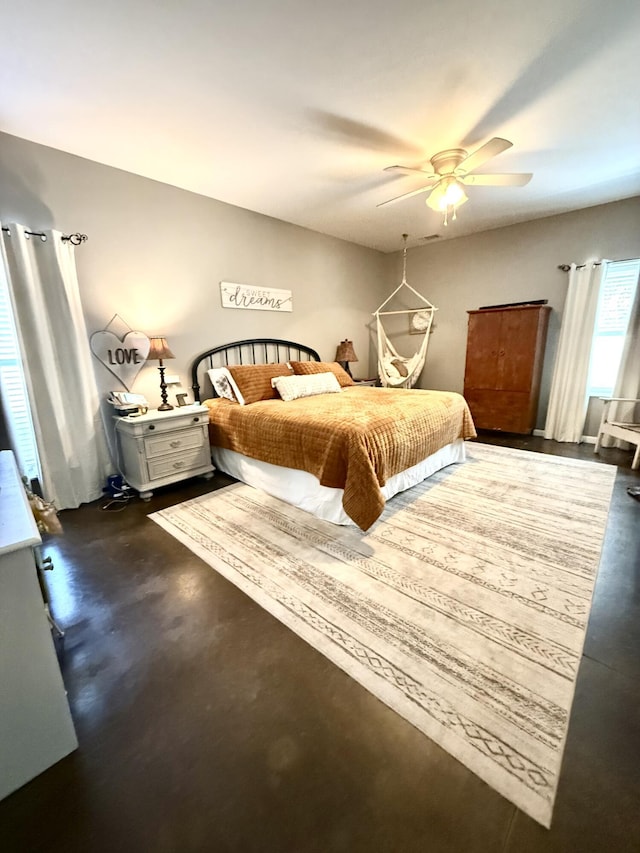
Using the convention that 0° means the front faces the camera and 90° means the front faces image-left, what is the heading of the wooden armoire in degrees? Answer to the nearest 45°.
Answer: approximately 0°

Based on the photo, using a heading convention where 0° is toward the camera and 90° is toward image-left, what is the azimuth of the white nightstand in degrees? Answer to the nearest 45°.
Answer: approximately 315°

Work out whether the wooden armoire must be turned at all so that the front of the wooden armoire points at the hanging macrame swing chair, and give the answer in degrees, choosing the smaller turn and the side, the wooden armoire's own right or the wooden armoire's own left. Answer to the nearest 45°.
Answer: approximately 90° to the wooden armoire's own right

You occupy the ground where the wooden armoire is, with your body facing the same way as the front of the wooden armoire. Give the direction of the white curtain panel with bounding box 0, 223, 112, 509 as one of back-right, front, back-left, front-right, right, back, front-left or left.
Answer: front-right

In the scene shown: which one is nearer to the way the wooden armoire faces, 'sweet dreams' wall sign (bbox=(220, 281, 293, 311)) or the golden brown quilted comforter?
the golden brown quilted comforter

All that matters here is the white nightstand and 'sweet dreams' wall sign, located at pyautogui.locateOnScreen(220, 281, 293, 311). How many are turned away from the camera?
0

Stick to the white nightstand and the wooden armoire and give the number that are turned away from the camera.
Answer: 0

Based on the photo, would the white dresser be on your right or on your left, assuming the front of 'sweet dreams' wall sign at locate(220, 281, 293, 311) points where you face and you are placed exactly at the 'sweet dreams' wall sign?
on your right

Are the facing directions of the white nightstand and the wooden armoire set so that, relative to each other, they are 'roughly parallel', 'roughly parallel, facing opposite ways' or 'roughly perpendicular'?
roughly perpendicular
